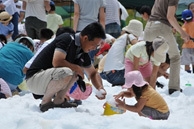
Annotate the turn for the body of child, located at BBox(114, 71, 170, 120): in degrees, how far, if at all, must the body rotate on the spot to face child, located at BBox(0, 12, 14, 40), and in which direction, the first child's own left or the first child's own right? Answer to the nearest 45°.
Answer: approximately 45° to the first child's own right

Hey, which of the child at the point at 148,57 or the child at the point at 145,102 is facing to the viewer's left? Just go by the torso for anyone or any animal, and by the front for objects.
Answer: the child at the point at 145,102

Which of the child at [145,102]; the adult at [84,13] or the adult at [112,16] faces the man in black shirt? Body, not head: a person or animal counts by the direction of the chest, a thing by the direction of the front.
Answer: the child

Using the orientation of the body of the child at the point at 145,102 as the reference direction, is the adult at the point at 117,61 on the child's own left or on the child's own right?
on the child's own right
